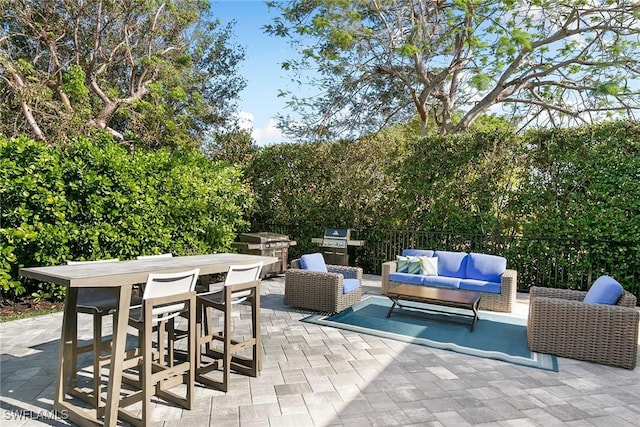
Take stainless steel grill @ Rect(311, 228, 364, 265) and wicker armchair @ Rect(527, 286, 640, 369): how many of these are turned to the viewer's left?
1

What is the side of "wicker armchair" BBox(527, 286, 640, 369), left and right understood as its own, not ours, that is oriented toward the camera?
left

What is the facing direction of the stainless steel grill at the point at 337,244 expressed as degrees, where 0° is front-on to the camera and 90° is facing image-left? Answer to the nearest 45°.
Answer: approximately 0°

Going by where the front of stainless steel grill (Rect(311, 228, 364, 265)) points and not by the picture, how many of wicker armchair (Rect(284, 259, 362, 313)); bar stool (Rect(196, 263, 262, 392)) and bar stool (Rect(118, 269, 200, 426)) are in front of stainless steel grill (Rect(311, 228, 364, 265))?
3

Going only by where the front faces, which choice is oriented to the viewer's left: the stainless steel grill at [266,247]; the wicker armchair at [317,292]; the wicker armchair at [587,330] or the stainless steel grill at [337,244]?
the wicker armchair at [587,330]

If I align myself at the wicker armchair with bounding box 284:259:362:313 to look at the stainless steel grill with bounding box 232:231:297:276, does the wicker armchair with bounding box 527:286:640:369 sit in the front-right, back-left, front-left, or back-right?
back-right

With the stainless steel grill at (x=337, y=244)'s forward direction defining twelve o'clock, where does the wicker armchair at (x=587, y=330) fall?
The wicker armchair is roughly at 11 o'clock from the stainless steel grill.

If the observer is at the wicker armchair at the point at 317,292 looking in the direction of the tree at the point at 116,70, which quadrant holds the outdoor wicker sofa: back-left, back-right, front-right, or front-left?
back-right

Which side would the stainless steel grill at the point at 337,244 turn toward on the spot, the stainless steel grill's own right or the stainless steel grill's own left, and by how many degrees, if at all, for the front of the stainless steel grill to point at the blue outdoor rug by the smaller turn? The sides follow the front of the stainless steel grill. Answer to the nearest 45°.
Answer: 0° — it already faces it
